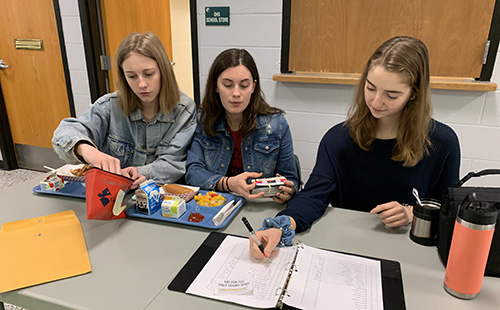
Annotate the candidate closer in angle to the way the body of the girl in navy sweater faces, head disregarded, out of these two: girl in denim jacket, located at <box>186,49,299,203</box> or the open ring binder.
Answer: the open ring binder

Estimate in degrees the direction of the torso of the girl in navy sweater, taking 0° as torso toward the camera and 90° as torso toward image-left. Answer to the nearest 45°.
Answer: approximately 0°

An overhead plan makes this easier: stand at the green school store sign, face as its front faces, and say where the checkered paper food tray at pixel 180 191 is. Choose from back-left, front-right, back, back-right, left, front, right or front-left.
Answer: front

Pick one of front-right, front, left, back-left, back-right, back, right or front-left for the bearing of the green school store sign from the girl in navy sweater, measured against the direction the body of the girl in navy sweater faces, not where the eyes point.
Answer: back-right

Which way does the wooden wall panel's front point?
toward the camera

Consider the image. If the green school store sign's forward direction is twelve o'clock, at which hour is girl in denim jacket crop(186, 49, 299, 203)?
The girl in denim jacket is roughly at 12 o'clock from the green school store sign.

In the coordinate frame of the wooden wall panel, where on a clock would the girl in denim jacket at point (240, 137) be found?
The girl in denim jacket is roughly at 1 o'clock from the wooden wall panel.

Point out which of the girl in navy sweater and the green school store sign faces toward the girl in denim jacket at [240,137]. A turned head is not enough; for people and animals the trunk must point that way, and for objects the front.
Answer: the green school store sign

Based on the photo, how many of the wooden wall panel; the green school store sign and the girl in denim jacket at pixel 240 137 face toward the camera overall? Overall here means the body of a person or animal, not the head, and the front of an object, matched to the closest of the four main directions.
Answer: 3

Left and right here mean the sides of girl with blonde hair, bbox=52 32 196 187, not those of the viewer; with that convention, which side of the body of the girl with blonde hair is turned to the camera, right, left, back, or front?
front

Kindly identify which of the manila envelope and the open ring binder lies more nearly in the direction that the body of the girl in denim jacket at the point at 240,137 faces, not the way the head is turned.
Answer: the open ring binder

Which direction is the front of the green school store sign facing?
toward the camera

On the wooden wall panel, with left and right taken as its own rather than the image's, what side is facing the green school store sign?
right
